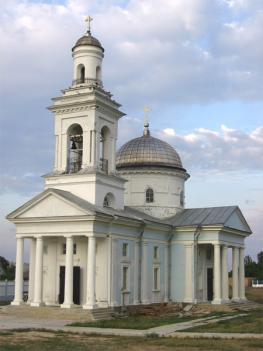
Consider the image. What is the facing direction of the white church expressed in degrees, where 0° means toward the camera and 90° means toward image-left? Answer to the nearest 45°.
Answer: approximately 45°
